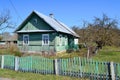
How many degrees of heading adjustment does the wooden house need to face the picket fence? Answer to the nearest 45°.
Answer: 0° — it already faces it

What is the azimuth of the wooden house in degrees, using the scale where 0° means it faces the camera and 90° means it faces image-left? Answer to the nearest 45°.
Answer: approximately 0°
